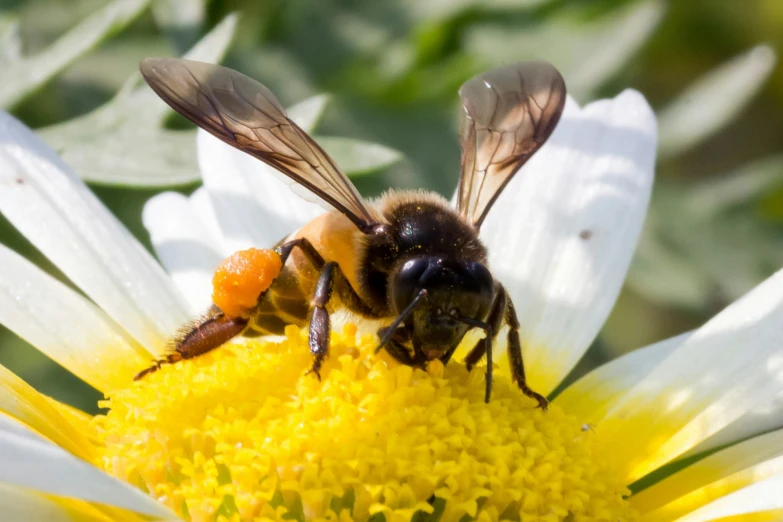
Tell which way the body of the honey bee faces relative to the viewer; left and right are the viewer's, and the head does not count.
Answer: facing the viewer and to the right of the viewer

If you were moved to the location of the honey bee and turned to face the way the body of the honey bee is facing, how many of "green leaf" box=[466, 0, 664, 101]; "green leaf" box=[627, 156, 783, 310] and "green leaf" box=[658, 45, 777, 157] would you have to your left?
3

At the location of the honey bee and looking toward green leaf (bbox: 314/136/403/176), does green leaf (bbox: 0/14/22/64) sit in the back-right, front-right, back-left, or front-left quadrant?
front-left

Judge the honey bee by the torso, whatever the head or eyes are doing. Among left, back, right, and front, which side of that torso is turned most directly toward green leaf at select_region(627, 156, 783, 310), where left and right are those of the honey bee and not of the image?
left

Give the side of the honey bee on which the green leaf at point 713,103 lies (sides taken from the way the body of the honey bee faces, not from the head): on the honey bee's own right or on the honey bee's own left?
on the honey bee's own left
